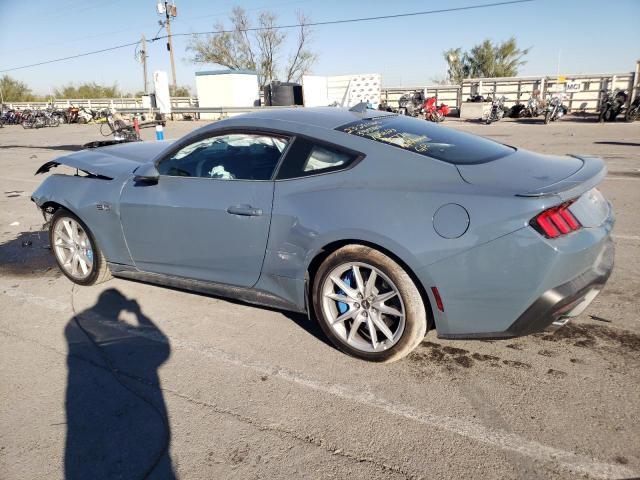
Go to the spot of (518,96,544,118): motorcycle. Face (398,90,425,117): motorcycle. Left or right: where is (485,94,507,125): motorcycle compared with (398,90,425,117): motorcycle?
left

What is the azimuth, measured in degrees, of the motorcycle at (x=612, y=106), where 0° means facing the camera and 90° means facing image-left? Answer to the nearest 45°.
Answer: approximately 45°

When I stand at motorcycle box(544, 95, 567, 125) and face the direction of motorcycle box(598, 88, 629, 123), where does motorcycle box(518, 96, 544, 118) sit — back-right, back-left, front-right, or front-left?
back-left

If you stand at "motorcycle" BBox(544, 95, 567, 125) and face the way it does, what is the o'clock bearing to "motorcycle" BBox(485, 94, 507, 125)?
"motorcycle" BBox(485, 94, 507, 125) is roughly at 2 o'clock from "motorcycle" BBox(544, 95, 567, 125).

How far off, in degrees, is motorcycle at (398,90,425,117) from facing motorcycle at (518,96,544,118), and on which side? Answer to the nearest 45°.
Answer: approximately 135° to its left

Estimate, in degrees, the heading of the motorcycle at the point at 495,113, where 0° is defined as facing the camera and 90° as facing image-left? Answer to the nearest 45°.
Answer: approximately 45°

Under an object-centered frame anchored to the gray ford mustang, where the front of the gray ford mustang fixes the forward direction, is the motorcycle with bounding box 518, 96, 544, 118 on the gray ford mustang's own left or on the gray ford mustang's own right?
on the gray ford mustang's own right

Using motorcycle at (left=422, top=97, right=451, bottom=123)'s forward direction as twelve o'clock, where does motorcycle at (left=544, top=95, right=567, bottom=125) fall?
motorcycle at (left=544, top=95, right=567, bottom=125) is roughly at 8 o'clock from motorcycle at (left=422, top=97, right=451, bottom=123).
